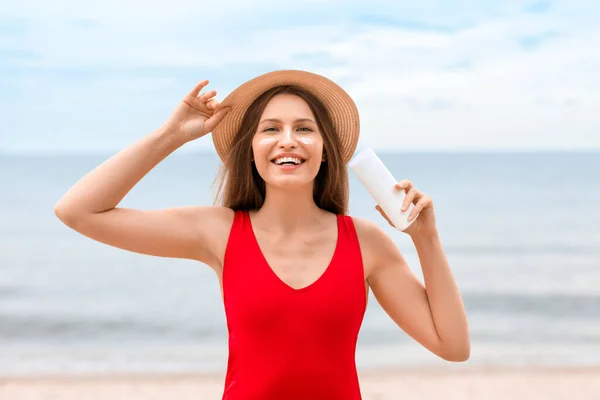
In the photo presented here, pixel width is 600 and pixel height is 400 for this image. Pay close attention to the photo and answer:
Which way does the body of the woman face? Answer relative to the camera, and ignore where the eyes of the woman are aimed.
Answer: toward the camera
